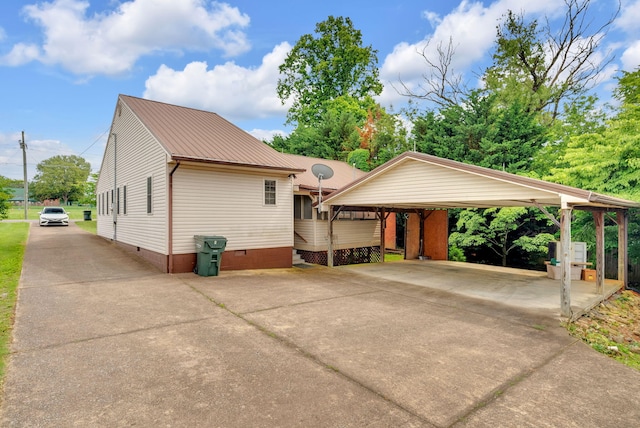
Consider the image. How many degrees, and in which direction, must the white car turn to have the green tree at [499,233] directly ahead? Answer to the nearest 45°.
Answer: approximately 45° to its left

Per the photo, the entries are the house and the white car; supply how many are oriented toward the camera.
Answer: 1

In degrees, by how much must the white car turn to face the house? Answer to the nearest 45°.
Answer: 0° — it already faces it

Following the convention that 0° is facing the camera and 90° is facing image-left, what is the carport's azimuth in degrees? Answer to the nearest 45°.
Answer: approximately 45°

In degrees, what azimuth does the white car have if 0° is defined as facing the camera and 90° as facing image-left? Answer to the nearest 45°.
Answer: approximately 0°

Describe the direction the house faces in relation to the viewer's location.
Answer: facing away from the viewer and to the left of the viewer

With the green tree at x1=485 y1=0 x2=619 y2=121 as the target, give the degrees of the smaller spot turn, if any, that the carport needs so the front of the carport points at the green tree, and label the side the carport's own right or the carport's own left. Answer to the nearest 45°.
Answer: approximately 135° to the carport's own right
